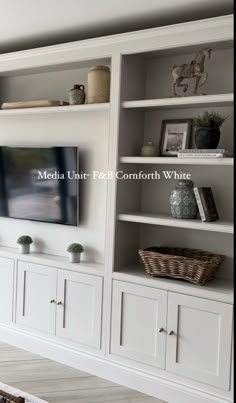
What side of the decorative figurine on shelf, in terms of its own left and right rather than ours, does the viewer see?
right

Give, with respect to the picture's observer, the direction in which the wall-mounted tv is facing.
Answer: facing the viewer and to the left of the viewer

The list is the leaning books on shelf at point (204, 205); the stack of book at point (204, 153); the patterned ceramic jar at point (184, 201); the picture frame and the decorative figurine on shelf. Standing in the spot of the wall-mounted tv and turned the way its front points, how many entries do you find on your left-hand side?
5

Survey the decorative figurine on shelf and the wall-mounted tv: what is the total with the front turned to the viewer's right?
1

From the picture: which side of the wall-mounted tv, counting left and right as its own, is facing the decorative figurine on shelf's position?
left

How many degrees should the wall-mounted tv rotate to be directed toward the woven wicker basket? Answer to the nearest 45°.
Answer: approximately 90° to its left

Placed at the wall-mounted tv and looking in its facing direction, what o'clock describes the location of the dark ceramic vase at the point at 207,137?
The dark ceramic vase is roughly at 9 o'clock from the wall-mounted tv.

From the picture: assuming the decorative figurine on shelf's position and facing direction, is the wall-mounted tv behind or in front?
behind
